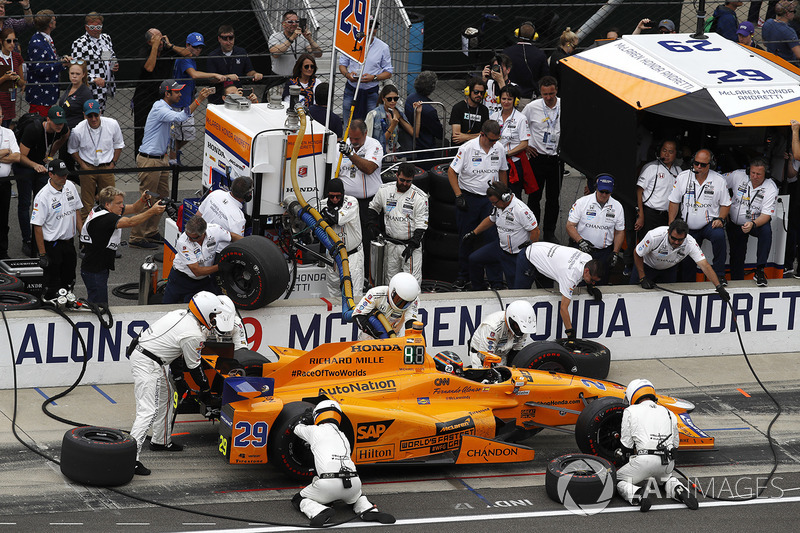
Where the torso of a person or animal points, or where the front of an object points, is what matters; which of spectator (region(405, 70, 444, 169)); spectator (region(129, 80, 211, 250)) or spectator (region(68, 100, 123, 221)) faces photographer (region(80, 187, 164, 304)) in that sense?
spectator (region(68, 100, 123, 221))

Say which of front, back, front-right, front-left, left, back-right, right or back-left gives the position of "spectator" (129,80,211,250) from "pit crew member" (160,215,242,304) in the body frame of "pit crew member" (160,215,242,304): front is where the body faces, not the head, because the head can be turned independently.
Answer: back-left

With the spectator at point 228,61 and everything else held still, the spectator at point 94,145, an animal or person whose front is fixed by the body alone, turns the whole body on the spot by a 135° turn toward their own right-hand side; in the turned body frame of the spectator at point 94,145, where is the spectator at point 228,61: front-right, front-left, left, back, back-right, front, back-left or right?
right

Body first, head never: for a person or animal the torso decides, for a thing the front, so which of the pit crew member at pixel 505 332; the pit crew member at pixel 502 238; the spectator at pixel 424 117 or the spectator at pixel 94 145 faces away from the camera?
the spectator at pixel 424 117

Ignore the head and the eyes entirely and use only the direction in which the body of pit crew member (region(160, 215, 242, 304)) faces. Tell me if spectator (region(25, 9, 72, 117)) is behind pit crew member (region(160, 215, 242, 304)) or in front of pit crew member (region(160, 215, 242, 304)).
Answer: behind

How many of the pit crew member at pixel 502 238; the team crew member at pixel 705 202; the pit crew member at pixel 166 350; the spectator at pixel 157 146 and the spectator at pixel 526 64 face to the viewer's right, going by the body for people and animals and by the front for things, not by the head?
2

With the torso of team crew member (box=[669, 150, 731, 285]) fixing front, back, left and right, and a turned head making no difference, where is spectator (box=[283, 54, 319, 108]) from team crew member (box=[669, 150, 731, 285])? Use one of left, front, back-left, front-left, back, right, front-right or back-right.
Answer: right

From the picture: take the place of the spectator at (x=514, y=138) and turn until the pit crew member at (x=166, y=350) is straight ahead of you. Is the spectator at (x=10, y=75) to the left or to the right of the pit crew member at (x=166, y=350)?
right

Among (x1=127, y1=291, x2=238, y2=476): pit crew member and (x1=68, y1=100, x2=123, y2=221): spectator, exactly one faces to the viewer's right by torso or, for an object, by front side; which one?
the pit crew member

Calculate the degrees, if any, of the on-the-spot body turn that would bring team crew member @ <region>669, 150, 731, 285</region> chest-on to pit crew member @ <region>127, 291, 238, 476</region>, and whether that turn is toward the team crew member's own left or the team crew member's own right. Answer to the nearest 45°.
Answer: approximately 45° to the team crew member's own right

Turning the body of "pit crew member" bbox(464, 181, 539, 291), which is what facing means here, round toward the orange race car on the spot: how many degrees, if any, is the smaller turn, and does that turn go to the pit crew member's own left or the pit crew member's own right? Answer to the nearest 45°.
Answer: approximately 45° to the pit crew member's own left
